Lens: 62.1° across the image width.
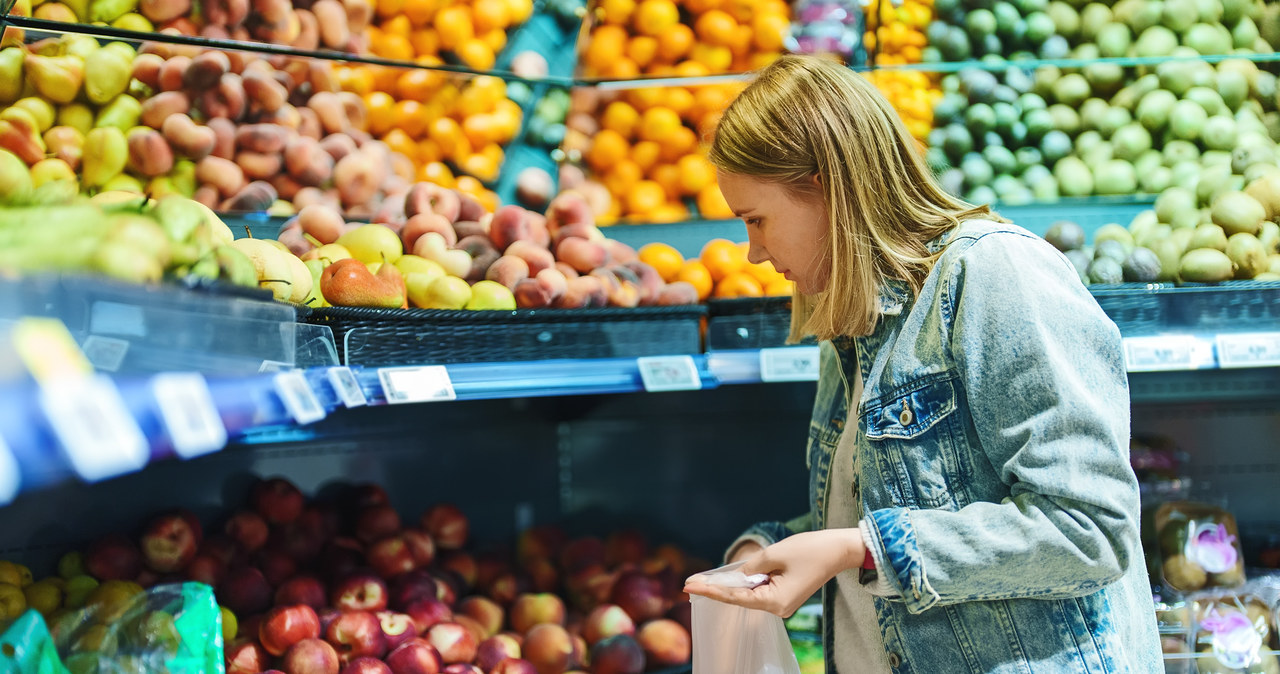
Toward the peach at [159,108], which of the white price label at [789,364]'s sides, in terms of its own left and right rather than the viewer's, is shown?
right

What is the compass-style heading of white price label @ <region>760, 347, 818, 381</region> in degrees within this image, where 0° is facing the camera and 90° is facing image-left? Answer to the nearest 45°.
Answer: approximately 0°

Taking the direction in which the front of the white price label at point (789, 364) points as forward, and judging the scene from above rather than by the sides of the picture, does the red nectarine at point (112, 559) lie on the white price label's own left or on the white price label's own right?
on the white price label's own right

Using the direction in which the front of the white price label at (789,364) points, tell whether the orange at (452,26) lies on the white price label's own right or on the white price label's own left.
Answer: on the white price label's own right

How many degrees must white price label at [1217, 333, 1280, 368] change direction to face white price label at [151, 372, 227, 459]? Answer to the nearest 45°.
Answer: approximately 45° to its right

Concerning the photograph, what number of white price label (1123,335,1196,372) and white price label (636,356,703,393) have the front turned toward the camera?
2

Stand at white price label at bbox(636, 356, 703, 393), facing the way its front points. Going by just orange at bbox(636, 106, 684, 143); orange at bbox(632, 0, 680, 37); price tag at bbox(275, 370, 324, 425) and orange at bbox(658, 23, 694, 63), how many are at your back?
3

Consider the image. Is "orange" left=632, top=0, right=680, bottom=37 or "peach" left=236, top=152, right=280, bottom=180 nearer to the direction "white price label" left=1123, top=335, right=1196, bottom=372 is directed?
the peach

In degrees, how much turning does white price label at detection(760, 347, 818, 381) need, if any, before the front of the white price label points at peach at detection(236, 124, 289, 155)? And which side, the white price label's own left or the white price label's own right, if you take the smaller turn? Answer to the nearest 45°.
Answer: approximately 90° to the white price label's own right

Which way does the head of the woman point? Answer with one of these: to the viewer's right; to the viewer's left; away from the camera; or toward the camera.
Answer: to the viewer's left
